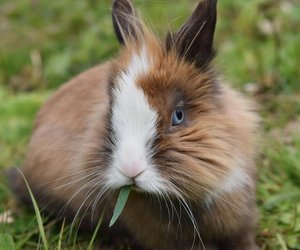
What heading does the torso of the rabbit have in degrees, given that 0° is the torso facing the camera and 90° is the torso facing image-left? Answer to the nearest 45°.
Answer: approximately 315°
